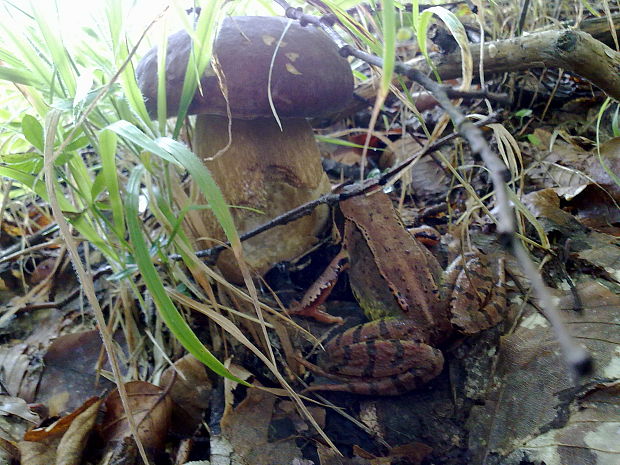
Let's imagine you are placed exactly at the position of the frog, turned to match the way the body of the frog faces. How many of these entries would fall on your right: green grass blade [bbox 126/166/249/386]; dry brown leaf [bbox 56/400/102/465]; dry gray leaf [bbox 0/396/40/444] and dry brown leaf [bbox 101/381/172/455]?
0

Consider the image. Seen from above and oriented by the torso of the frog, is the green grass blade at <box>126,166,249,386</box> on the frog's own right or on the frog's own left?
on the frog's own left

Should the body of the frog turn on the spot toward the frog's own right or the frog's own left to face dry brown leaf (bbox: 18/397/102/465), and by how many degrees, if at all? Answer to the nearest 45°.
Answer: approximately 90° to the frog's own left

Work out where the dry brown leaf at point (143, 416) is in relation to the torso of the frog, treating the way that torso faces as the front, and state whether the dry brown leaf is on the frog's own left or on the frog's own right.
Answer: on the frog's own left

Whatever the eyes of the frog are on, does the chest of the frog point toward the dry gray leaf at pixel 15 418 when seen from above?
no

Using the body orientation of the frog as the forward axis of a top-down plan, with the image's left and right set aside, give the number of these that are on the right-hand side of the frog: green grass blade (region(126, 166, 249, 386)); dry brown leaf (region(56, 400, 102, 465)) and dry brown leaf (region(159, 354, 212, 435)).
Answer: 0

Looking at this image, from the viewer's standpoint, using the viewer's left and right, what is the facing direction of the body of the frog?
facing away from the viewer and to the left of the viewer

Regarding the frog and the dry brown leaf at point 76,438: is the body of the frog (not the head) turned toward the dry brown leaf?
no

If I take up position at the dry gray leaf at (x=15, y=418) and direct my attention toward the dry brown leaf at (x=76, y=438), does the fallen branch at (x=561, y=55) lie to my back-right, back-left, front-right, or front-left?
front-left
